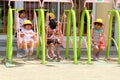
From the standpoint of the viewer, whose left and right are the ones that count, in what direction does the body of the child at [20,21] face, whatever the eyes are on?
facing the viewer and to the right of the viewer

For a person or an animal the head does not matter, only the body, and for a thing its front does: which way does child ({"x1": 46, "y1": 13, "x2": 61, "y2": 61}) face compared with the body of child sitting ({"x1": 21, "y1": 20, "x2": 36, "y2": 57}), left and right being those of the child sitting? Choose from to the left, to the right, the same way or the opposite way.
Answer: the same way

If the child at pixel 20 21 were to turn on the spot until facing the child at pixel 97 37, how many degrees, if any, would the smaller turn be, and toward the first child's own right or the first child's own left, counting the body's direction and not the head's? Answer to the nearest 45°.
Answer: approximately 45° to the first child's own left

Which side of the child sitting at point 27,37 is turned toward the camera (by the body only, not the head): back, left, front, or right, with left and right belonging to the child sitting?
front

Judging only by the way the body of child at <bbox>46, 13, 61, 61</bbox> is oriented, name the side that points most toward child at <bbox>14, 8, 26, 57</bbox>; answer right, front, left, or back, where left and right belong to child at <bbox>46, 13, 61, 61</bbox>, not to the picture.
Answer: right

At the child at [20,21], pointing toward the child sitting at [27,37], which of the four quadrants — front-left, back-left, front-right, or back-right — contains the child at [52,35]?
front-left

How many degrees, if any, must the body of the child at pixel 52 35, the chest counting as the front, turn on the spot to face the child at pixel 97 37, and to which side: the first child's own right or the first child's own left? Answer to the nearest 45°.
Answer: approximately 90° to the first child's own left

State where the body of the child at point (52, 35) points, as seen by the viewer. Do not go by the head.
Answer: toward the camera
